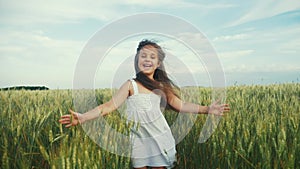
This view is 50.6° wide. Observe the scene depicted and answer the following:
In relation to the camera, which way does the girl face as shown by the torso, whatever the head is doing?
toward the camera

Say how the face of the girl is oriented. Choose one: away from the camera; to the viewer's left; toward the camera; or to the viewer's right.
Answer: toward the camera
